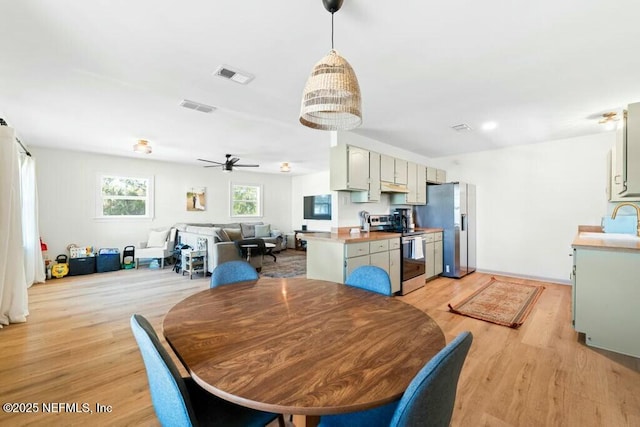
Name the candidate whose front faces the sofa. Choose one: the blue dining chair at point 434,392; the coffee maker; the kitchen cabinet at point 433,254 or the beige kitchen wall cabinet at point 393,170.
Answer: the blue dining chair

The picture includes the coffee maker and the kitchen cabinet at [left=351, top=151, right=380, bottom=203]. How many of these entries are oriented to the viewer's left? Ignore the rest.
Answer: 0

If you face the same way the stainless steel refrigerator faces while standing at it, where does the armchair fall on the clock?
The armchair is roughly at 4 o'clock from the stainless steel refrigerator.

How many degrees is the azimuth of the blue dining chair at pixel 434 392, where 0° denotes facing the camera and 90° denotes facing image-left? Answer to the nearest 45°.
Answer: approximately 135°

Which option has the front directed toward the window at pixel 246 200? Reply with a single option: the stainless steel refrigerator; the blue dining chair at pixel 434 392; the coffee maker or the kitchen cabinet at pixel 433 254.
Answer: the blue dining chair

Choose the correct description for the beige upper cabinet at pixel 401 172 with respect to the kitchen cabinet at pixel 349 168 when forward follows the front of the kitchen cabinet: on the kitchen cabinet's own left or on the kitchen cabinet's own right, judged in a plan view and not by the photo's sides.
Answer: on the kitchen cabinet's own left

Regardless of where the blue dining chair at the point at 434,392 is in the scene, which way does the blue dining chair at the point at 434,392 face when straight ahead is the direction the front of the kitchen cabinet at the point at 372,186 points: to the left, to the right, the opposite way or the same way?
the opposite way

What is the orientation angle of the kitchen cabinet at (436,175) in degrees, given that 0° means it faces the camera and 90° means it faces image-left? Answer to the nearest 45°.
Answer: approximately 315°

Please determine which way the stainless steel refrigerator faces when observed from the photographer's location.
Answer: facing the viewer and to the right of the viewer

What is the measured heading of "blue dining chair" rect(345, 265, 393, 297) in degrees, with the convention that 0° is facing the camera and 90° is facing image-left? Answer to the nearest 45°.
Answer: approximately 45°
